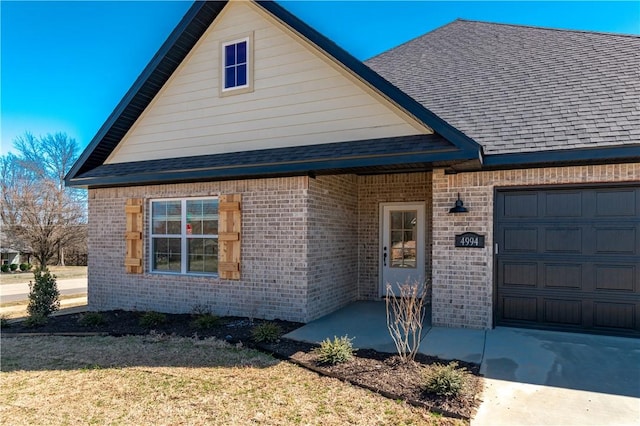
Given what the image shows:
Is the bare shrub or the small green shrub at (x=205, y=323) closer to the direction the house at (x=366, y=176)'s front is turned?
the bare shrub

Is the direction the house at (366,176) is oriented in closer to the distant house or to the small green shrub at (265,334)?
the small green shrub

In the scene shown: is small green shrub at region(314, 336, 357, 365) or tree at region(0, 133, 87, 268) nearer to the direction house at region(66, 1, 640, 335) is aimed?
the small green shrub

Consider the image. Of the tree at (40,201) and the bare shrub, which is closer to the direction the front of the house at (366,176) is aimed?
the bare shrub

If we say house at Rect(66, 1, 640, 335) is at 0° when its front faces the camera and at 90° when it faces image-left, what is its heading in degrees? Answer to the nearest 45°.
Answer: approximately 0°

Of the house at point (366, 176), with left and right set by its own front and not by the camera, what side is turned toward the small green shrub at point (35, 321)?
right

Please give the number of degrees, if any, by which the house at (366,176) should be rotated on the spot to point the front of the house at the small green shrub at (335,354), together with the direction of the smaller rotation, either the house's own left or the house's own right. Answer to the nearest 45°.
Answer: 0° — it already faces it

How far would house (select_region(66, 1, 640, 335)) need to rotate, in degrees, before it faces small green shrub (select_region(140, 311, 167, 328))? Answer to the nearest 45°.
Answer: approximately 90° to its right
